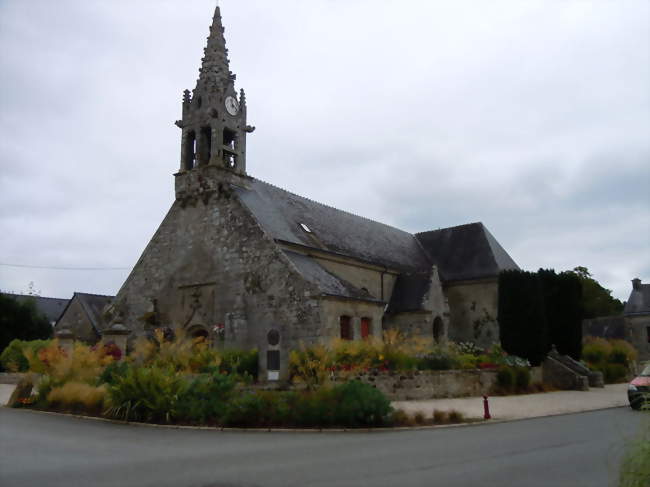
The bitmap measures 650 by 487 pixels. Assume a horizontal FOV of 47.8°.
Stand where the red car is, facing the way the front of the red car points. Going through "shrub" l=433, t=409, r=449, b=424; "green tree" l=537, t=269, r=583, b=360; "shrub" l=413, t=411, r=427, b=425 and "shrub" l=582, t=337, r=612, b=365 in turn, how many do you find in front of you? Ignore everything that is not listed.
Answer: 2

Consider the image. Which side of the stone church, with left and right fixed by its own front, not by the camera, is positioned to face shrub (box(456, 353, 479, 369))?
left

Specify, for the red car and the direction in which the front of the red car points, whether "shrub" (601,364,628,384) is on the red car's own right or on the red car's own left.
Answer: on the red car's own right

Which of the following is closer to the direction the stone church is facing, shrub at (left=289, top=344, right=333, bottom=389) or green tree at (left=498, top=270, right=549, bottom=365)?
the shrub

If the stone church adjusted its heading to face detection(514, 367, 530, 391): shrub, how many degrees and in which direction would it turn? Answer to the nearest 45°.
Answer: approximately 135° to its left

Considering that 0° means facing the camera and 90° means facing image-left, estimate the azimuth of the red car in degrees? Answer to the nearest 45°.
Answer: approximately 45°

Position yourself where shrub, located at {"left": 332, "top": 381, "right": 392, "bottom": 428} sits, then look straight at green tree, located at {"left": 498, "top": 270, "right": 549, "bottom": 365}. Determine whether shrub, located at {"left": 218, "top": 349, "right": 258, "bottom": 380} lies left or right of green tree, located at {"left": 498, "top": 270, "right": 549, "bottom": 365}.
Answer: left

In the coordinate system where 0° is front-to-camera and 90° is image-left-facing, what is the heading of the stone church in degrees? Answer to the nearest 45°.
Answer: approximately 45°

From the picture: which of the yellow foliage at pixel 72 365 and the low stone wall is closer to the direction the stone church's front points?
the yellow foliage
